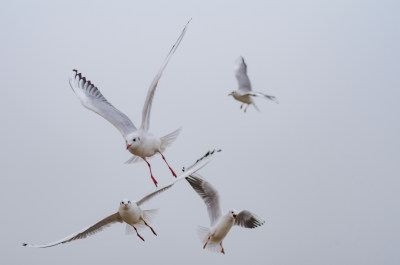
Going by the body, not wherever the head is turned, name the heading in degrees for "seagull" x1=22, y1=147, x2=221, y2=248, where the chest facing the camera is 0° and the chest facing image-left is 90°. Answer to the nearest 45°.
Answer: approximately 0°

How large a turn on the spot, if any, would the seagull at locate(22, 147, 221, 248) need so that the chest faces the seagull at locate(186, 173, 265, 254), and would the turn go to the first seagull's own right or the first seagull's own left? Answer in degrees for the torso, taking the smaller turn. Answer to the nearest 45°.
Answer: approximately 135° to the first seagull's own left

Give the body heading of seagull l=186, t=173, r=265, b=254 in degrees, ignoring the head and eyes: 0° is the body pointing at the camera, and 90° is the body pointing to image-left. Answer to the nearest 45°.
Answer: approximately 315°

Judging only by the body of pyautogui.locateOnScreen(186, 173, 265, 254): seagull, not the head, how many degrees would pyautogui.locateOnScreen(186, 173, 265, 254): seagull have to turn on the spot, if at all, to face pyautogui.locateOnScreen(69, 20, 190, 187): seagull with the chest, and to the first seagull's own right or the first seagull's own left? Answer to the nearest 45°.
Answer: approximately 45° to the first seagull's own right
